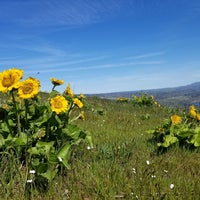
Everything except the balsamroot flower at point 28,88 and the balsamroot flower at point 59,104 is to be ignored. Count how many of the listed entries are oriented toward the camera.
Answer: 2

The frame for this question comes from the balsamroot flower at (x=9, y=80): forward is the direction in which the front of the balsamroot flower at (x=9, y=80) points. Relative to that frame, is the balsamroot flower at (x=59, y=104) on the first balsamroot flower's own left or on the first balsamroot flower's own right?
on the first balsamroot flower's own left

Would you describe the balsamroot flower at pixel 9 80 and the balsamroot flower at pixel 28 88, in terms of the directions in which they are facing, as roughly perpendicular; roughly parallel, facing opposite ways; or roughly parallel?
roughly parallel

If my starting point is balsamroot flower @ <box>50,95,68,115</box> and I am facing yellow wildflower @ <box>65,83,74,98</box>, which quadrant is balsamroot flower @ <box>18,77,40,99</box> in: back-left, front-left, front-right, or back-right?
back-left

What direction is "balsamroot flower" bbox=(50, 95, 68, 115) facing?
toward the camera

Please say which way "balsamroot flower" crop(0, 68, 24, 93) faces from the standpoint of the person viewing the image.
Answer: facing the viewer

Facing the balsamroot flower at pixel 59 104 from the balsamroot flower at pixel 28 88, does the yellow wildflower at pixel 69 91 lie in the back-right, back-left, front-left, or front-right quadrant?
front-left

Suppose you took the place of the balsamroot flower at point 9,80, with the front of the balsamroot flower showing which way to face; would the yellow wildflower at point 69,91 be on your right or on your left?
on your left

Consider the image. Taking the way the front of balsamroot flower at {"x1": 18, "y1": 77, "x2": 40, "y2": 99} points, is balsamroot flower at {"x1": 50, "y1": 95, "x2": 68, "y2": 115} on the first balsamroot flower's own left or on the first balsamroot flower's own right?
on the first balsamroot flower's own left

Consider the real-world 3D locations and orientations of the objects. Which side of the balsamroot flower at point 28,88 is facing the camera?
front
